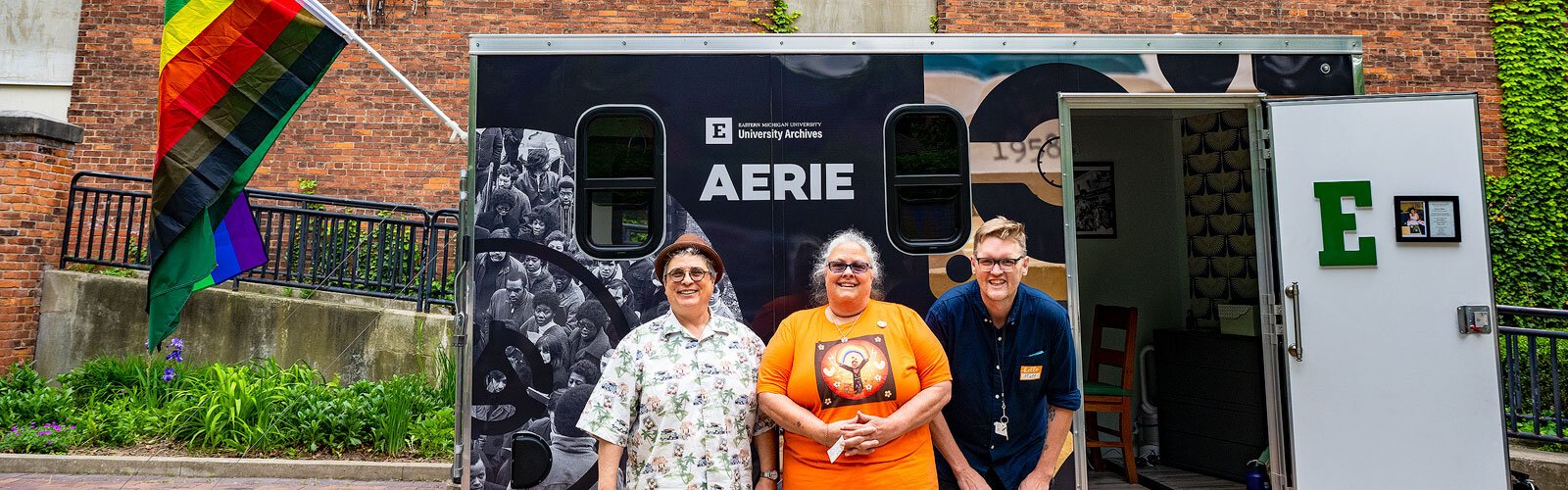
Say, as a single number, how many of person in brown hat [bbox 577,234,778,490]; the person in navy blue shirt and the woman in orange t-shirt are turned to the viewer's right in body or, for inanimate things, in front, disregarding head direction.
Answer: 0

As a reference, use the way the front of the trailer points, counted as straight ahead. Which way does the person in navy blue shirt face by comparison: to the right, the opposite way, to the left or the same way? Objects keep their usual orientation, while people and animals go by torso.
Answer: to the right

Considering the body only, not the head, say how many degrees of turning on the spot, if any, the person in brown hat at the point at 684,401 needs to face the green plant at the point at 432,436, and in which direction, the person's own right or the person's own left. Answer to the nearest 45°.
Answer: approximately 135° to the person's own right

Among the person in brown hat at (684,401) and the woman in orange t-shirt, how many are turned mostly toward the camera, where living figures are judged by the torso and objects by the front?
2

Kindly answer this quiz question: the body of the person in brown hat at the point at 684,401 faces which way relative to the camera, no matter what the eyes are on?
toward the camera

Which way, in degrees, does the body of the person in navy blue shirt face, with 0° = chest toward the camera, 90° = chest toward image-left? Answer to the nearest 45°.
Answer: approximately 0°

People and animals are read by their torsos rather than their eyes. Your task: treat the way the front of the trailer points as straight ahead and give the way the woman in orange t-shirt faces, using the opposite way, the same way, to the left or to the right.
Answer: to the right

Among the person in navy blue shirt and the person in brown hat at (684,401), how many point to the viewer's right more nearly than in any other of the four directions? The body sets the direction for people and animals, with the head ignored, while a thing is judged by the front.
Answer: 0

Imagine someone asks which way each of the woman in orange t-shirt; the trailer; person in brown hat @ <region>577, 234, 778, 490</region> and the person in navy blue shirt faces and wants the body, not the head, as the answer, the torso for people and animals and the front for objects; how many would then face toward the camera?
3

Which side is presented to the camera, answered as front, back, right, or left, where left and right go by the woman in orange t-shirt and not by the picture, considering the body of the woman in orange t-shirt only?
front

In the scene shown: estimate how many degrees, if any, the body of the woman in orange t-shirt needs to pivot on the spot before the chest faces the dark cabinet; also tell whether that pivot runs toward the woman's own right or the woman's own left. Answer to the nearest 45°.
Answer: approximately 135° to the woman's own left
